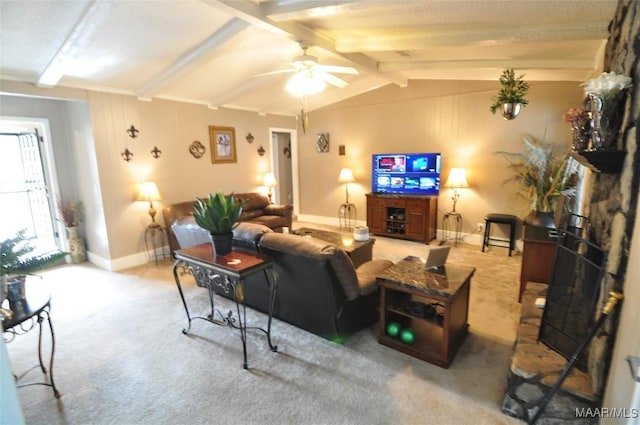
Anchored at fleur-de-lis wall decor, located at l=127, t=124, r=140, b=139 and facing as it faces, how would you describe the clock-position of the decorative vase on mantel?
The decorative vase on mantel is roughly at 11 o'clock from the fleur-de-lis wall decor.

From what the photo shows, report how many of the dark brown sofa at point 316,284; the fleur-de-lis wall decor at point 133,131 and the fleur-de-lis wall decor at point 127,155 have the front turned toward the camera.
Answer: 2

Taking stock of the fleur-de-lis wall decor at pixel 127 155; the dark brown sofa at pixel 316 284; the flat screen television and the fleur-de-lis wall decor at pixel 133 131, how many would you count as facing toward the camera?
3

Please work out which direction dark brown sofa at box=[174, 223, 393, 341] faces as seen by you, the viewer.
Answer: facing away from the viewer and to the right of the viewer

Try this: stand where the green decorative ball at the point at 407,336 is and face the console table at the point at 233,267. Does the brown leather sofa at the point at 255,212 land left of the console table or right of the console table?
right

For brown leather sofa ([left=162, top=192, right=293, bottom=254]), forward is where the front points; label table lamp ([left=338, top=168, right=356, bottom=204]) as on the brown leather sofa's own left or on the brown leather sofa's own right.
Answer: on the brown leather sofa's own left

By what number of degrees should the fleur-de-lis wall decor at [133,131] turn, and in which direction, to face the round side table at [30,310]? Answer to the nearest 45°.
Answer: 0° — it already faces it

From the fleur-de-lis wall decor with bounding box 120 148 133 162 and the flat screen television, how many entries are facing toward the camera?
2

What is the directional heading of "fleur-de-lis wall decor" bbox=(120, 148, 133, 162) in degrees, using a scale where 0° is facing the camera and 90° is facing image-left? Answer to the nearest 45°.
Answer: approximately 0°
